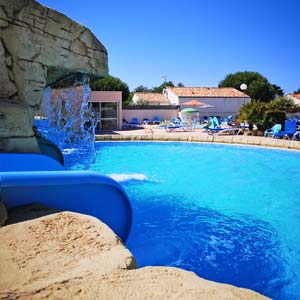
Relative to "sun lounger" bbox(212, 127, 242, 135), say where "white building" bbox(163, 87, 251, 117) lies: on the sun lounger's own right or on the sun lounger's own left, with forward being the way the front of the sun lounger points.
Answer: on the sun lounger's own right

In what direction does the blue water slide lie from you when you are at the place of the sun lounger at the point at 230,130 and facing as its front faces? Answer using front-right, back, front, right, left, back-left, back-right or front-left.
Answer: right

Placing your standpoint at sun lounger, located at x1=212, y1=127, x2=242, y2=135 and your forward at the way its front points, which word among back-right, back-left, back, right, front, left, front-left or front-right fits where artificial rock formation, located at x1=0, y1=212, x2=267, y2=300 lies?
left

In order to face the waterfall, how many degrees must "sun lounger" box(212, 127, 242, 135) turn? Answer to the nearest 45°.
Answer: approximately 45° to its left

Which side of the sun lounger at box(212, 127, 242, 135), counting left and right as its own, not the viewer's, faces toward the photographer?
left

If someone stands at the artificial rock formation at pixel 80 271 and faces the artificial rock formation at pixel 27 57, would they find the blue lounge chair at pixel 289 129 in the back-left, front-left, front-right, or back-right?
front-right

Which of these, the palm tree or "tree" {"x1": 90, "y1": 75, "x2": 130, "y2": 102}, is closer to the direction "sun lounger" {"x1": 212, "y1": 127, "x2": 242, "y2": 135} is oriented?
the tree

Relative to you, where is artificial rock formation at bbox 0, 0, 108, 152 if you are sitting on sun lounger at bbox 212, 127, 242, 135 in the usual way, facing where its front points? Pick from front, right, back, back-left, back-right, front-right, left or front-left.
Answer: left

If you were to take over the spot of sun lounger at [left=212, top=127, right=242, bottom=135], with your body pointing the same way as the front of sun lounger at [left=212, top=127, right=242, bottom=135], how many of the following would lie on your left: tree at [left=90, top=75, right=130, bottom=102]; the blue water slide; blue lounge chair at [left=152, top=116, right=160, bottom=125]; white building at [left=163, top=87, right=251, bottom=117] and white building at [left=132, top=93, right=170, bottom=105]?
1

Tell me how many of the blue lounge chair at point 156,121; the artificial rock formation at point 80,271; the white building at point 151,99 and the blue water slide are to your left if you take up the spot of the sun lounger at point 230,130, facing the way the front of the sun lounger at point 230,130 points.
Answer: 2

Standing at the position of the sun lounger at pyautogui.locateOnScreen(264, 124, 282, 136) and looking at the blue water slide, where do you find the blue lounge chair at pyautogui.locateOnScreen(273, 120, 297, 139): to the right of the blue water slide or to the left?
left
